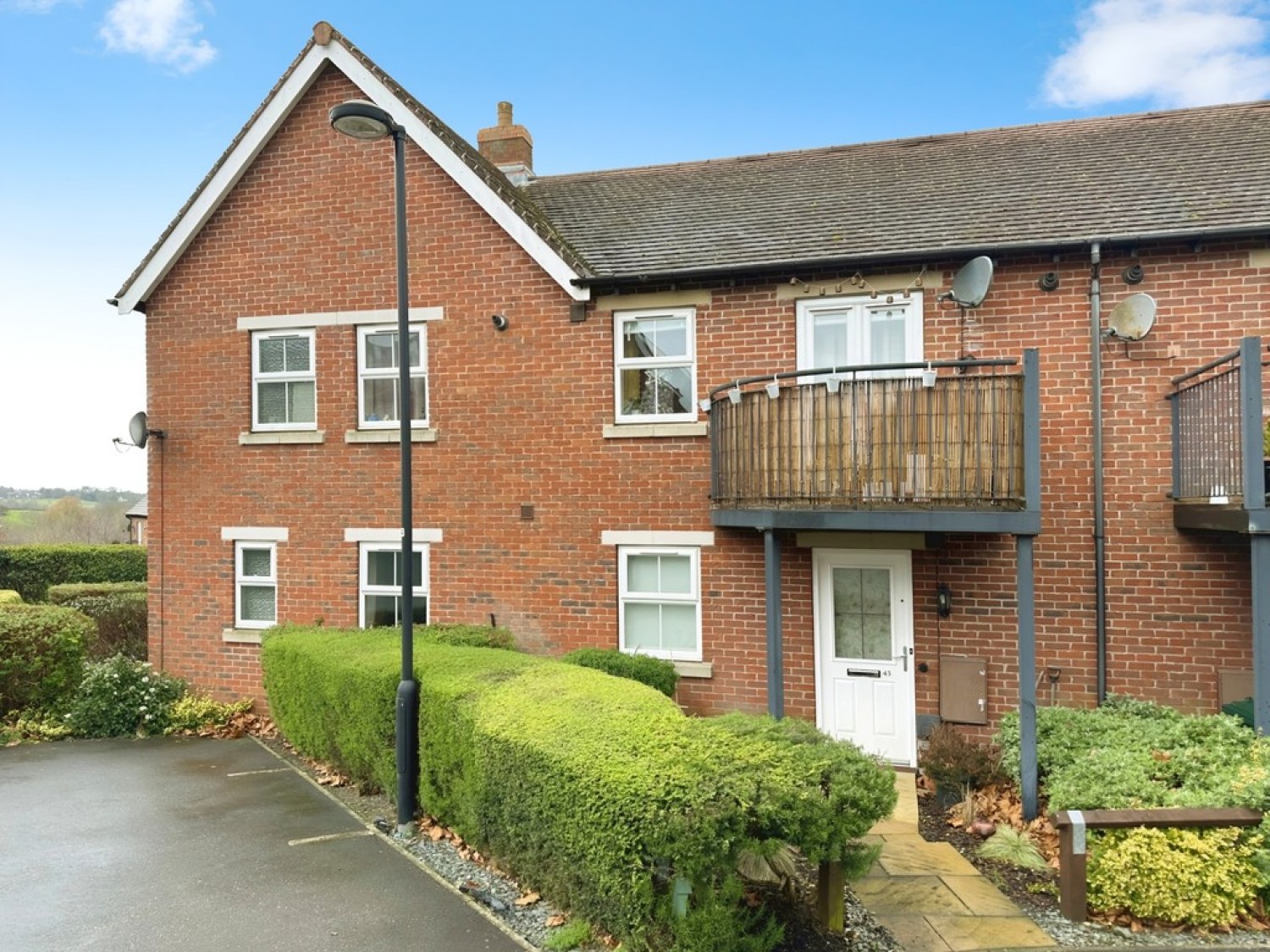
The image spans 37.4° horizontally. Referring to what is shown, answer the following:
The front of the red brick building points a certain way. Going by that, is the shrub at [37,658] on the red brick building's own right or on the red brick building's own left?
on the red brick building's own right

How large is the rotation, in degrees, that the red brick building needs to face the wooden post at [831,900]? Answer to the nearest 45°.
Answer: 0° — it already faces it

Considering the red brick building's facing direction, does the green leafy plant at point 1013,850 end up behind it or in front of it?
in front

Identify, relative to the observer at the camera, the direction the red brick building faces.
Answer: facing the viewer

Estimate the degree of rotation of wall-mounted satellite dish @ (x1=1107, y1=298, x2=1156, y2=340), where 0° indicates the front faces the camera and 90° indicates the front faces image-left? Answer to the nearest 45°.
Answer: approximately 45°

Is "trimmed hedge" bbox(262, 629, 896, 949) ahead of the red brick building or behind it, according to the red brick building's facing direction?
ahead

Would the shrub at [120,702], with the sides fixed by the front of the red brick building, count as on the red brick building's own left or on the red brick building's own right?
on the red brick building's own right

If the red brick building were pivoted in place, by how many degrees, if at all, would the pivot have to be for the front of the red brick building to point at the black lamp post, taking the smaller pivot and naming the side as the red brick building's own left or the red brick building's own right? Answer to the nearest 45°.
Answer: approximately 45° to the red brick building's own right
